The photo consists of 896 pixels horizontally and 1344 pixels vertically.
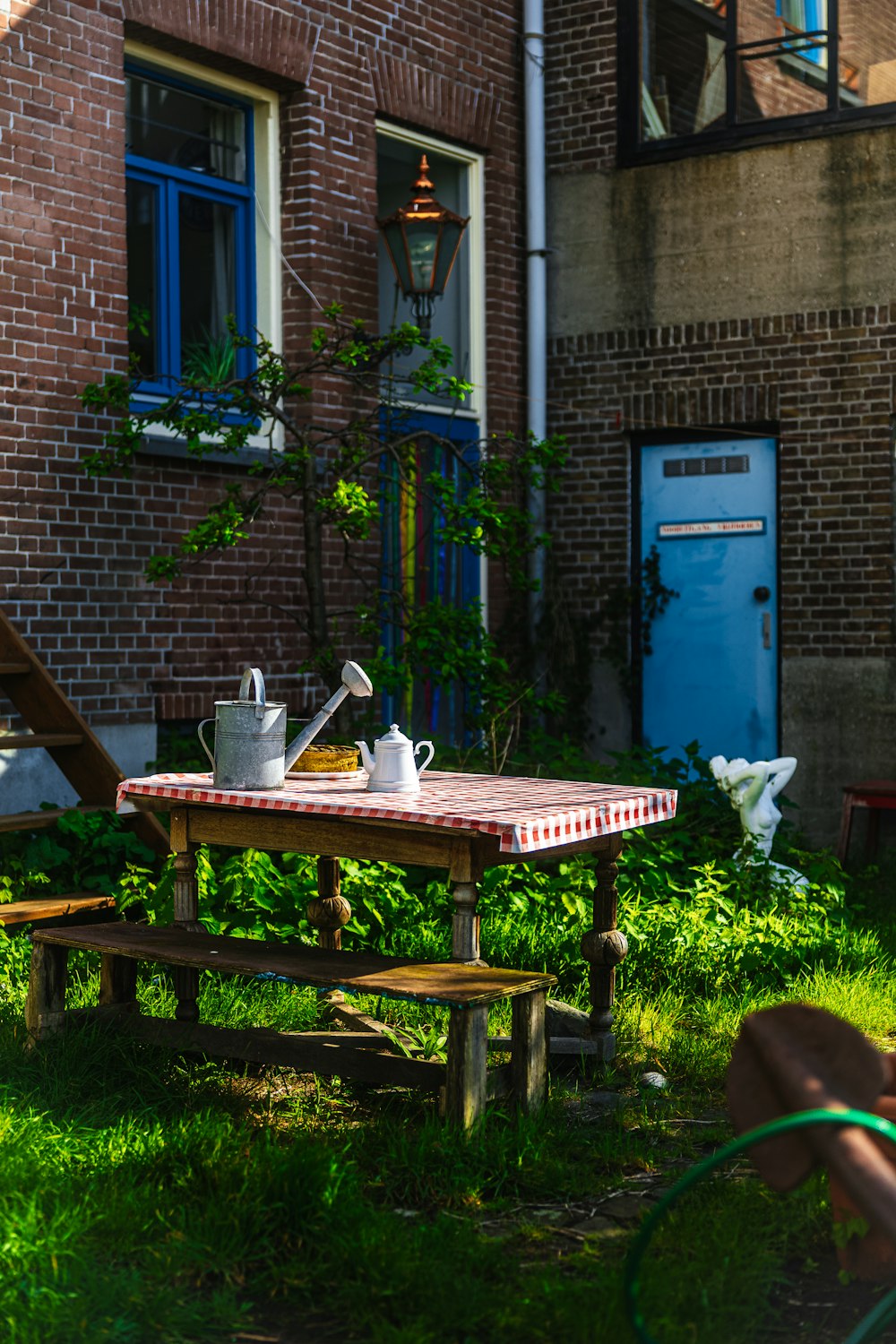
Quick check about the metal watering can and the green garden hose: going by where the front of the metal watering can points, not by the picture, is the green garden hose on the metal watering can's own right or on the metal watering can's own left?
on the metal watering can's own right

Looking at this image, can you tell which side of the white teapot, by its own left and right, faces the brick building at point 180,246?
right

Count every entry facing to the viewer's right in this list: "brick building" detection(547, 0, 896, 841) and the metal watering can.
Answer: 1

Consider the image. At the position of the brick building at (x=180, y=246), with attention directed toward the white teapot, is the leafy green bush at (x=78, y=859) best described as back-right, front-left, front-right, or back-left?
front-right

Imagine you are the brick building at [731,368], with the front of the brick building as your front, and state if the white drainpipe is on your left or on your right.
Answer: on your right

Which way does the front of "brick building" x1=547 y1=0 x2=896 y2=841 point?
toward the camera

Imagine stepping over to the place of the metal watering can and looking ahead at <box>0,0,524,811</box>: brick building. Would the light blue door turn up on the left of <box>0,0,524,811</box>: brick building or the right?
right

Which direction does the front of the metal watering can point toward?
to the viewer's right

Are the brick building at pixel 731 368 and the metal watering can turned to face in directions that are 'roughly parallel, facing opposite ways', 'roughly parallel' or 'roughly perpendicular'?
roughly perpendicular

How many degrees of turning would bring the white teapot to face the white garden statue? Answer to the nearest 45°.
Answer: approximately 135° to its right

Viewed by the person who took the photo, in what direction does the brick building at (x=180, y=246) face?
facing the viewer and to the right of the viewer

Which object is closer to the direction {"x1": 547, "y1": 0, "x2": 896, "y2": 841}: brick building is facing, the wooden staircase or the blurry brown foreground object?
the blurry brown foreground object

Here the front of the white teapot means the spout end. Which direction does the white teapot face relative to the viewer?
to the viewer's left

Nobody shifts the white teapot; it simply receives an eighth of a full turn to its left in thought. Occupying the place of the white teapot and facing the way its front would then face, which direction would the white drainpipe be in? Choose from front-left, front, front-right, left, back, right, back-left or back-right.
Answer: back-right
